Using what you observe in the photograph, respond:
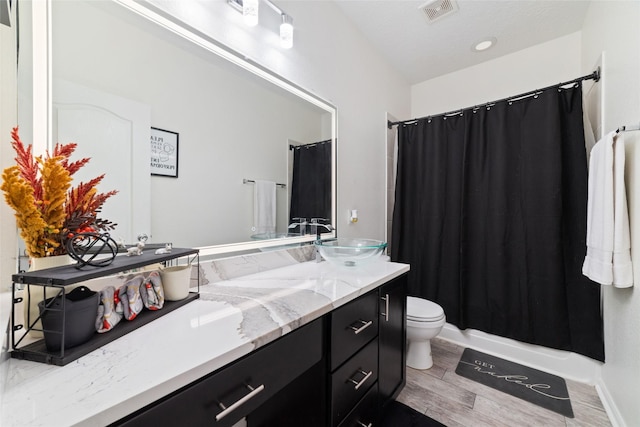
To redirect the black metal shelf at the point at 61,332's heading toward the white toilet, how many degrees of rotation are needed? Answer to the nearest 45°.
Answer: approximately 45° to its left

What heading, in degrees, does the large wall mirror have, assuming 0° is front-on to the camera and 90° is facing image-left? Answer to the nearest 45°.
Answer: approximately 315°

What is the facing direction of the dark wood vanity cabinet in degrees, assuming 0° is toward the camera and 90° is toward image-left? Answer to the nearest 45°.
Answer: approximately 315°

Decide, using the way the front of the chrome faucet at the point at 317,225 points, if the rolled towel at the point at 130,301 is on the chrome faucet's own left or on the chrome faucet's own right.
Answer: on the chrome faucet's own right
